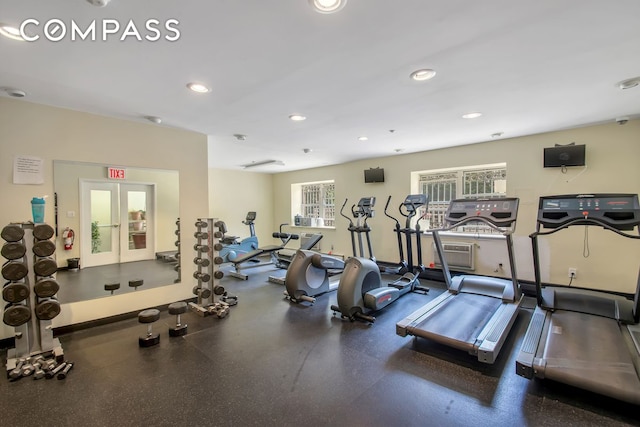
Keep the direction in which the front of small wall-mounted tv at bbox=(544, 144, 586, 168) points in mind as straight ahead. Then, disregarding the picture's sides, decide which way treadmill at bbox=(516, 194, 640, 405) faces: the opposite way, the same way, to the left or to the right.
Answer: the opposite way

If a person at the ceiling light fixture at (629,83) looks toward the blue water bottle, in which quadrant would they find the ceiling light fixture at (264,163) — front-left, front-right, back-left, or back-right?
front-right

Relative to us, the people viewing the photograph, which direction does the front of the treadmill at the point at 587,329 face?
facing away from the viewer

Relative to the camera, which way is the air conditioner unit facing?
toward the camera

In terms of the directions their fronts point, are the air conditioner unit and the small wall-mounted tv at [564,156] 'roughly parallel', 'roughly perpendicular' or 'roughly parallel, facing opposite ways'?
roughly parallel

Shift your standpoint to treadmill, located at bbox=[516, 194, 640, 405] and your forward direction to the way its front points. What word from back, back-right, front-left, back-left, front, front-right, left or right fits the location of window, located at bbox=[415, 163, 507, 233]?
front-left

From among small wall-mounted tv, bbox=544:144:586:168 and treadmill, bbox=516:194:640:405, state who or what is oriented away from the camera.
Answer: the treadmill

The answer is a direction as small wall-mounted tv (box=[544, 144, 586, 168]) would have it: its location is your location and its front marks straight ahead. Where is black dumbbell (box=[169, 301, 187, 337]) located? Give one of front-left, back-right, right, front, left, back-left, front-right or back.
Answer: front-right

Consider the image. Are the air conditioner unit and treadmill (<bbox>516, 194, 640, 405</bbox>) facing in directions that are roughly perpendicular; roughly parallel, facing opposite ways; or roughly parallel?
roughly parallel, facing opposite ways

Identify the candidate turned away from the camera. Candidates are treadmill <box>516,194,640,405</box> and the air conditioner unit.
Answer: the treadmill

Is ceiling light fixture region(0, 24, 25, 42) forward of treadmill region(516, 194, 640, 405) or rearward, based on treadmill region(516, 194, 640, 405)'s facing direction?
rearward

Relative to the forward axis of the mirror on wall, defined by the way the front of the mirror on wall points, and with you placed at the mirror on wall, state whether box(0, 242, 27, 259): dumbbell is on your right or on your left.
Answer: on your right

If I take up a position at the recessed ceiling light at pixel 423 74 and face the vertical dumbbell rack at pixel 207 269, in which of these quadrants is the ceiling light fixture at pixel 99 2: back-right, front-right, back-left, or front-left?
front-left

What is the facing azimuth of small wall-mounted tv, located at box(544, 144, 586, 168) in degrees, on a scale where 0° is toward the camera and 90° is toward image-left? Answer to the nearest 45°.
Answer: approximately 0°

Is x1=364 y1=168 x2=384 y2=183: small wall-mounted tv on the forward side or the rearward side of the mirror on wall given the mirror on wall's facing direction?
on the forward side
